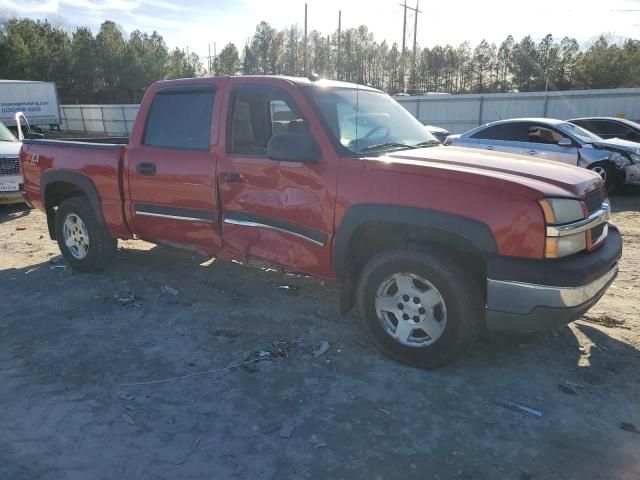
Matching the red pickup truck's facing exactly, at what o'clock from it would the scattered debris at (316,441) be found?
The scattered debris is roughly at 2 o'clock from the red pickup truck.

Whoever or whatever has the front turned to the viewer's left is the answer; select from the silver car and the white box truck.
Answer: the white box truck

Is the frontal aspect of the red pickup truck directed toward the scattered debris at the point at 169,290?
no

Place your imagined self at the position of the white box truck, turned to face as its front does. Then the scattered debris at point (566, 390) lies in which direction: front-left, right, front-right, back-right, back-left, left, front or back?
left

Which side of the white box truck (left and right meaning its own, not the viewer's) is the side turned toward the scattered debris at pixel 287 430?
left

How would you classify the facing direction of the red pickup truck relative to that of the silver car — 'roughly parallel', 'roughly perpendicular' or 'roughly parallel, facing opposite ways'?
roughly parallel

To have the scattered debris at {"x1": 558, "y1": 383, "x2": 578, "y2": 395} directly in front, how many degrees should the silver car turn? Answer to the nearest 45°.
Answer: approximately 45° to its right

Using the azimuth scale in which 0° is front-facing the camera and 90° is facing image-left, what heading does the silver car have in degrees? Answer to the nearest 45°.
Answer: approximately 315°

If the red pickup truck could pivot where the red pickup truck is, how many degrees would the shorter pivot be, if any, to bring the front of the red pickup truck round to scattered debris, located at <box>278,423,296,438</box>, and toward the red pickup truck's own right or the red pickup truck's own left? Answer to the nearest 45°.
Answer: approximately 90° to the red pickup truck's own right

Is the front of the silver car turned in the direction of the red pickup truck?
no

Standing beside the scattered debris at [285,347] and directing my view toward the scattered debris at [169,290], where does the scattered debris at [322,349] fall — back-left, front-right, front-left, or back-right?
back-right

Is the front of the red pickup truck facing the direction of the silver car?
no

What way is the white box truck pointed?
to the viewer's left

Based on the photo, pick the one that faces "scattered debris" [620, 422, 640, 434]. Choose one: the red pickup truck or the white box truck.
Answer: the red pickup truck

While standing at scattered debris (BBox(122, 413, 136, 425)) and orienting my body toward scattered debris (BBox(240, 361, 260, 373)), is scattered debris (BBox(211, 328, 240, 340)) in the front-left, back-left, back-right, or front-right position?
front-left

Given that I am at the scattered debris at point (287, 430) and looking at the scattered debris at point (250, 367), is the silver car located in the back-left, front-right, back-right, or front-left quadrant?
front-right

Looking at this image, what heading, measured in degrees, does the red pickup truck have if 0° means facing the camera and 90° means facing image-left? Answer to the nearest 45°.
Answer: approximately 315°
